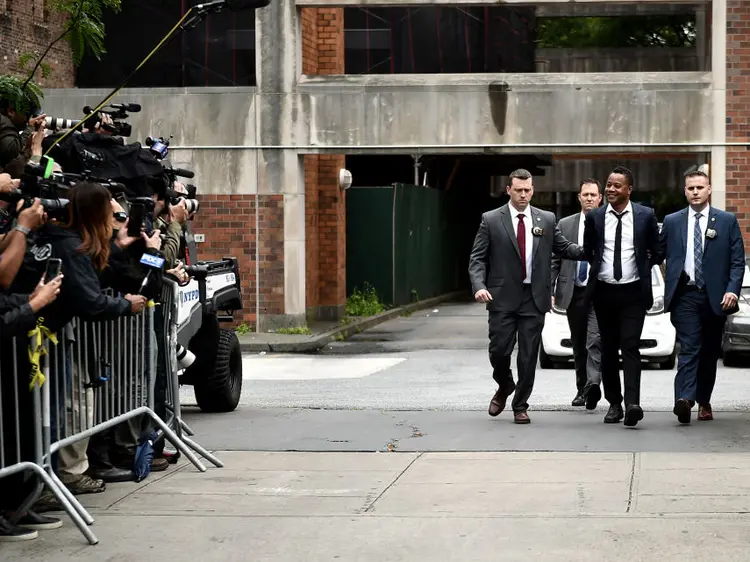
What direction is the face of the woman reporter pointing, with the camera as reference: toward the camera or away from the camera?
away from the camera

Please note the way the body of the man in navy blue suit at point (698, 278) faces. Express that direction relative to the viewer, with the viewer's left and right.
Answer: facing the viewer

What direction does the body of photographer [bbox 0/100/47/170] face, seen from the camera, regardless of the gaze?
to the viewer's right

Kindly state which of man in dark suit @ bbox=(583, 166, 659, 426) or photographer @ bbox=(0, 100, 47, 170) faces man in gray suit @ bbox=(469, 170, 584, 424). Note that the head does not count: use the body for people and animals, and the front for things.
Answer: the photographer

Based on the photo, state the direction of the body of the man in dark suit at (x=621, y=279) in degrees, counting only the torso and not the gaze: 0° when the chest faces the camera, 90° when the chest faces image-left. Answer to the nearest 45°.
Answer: approximately 0°

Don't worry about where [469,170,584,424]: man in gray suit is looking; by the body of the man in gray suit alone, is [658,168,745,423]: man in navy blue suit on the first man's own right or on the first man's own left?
on the first man's own left

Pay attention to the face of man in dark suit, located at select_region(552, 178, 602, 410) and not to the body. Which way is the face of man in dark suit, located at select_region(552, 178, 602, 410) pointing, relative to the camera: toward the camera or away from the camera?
toward the camera

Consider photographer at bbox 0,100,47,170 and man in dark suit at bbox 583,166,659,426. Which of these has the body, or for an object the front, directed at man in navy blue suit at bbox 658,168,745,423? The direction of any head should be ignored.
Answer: the photographer

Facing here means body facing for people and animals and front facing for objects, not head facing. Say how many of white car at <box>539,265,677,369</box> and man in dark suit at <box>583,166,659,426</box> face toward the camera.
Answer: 2

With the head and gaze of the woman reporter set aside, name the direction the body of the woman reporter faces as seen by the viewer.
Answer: to the viewer's right

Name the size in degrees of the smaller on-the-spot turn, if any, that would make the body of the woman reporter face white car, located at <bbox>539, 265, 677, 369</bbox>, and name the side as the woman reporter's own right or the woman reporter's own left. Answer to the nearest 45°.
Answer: approximately 45° to the woman reporter's own left

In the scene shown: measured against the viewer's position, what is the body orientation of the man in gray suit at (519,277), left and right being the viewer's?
facing the viewer

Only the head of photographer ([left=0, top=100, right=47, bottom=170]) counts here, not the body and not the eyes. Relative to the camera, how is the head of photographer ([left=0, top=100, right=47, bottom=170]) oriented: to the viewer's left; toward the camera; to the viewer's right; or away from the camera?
to the viewer's right

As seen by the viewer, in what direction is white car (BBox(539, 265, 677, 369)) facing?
toward the camera

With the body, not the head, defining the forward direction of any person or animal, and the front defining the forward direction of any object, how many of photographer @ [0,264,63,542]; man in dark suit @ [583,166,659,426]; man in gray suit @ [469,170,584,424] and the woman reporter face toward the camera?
2
